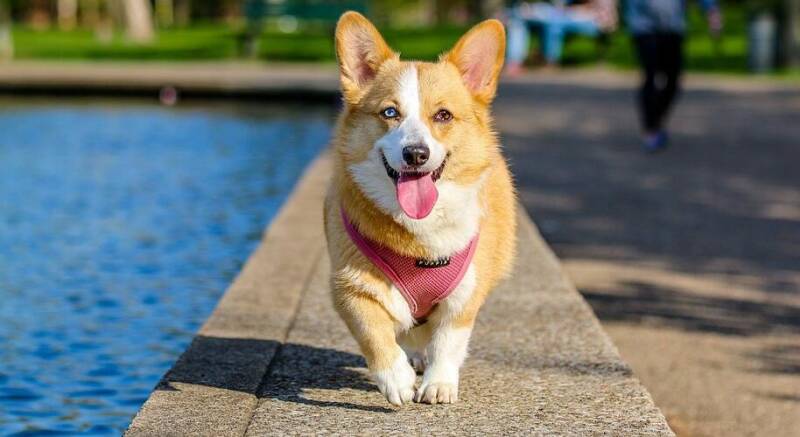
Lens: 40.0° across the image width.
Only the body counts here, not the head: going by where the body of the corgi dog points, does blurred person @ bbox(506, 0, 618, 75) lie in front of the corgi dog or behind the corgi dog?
behind
